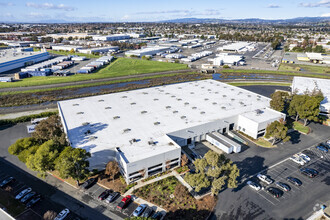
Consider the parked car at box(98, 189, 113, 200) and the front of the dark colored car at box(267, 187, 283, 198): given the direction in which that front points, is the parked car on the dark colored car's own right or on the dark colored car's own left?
on the dark colored car's own left

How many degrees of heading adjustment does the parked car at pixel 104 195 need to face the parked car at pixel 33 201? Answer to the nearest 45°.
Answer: approximately 135° to its left

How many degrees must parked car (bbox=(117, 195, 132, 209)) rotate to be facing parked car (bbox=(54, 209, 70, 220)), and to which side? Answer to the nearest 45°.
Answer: approximately 135° to its left

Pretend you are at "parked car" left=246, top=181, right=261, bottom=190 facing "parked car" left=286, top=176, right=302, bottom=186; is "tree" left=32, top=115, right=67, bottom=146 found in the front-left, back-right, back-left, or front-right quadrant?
back-left

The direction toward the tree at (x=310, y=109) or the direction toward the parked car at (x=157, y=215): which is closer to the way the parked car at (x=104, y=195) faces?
the tree

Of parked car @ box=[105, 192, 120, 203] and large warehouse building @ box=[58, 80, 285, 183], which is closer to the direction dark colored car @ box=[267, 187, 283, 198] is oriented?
the large warehouse building

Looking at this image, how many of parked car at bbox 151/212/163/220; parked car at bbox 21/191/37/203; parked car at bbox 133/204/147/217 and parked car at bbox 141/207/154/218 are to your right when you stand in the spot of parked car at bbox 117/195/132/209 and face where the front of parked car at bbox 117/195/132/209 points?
3

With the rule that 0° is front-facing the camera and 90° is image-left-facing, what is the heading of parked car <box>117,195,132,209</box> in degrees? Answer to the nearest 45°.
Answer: approximately 225°

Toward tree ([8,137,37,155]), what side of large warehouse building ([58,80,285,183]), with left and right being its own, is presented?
right

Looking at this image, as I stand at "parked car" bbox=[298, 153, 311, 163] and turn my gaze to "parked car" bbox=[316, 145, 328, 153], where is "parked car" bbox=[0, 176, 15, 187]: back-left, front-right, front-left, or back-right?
back-left

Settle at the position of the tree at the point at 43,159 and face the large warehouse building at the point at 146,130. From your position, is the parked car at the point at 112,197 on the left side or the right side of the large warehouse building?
right
